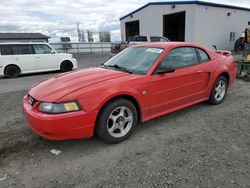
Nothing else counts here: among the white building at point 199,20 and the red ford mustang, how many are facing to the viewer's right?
0

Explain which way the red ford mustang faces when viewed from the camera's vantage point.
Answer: facing the viewer and to the left of the viewer

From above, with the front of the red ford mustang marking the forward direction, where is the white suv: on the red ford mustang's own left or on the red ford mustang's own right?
on the red ford mustang's own right

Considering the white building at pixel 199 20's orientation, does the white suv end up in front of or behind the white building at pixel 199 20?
in front

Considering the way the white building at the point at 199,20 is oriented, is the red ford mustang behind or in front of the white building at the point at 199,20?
in front

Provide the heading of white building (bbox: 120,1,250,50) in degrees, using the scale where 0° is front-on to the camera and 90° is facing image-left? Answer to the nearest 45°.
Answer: approximately 45°
